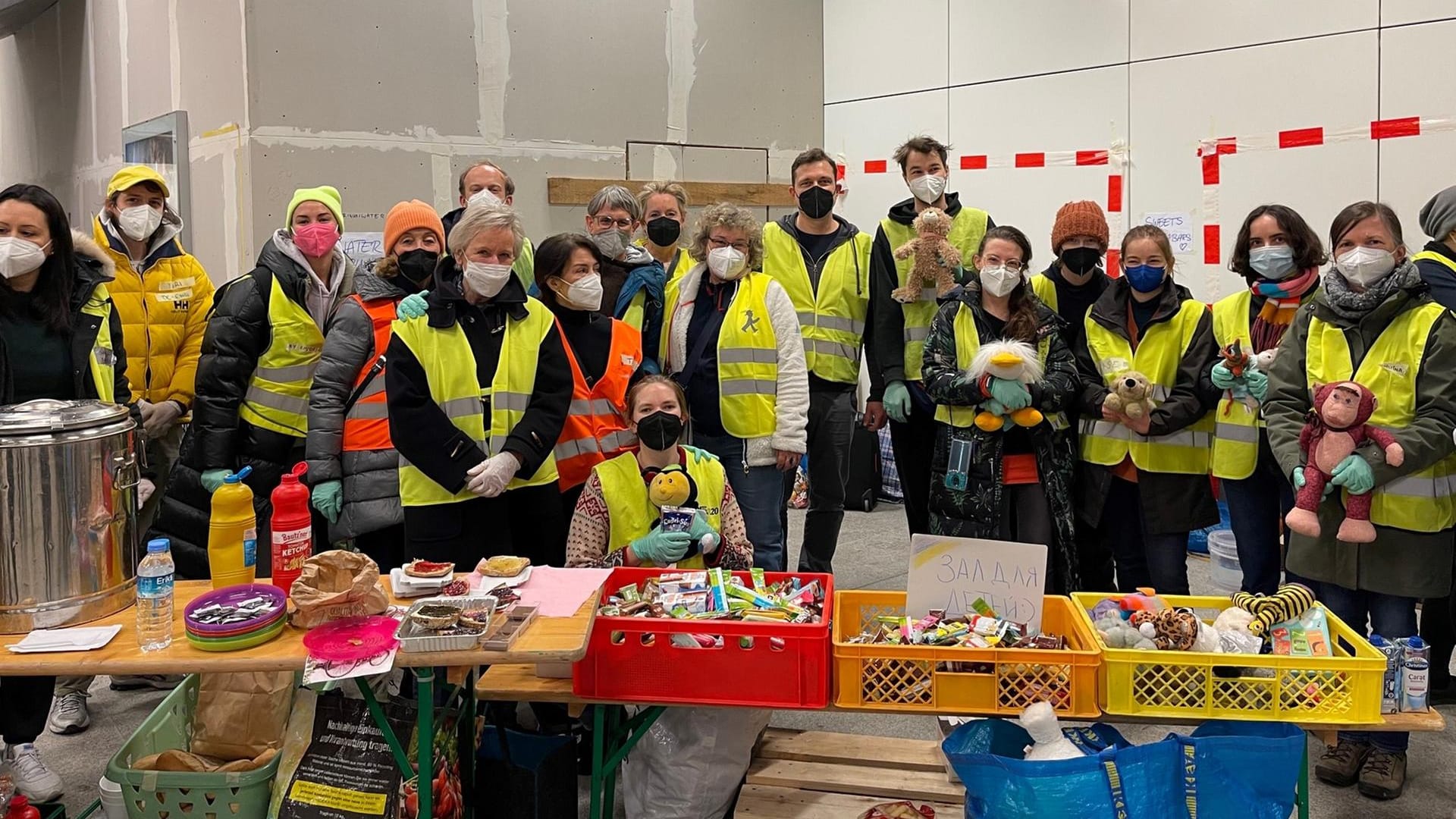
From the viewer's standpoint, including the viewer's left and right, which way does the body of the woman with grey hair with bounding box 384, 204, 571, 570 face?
facing the viewer

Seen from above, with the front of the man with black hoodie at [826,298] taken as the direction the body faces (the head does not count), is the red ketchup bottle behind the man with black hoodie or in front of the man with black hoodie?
in front

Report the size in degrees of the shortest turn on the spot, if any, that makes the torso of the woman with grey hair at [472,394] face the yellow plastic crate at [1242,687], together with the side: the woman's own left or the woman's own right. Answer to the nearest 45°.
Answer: approximately 45° to the woman's own left

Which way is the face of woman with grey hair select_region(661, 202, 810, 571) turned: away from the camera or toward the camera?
toward the camera

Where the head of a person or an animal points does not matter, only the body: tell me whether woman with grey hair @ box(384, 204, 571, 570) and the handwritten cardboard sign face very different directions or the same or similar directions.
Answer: same or similar directions

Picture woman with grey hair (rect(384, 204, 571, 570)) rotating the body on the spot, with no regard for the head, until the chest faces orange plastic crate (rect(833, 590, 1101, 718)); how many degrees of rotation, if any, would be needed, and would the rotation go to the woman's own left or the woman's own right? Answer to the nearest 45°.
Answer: approximately 45° to the woman's own left

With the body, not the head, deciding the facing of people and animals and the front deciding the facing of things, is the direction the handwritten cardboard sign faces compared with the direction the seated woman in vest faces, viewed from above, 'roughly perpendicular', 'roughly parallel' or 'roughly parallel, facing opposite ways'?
roughly parallel

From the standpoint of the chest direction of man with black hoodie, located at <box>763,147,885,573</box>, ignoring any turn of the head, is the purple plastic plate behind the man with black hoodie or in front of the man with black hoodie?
in front

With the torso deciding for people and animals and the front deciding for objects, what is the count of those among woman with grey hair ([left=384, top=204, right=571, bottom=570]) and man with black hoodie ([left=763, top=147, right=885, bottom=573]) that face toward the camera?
2

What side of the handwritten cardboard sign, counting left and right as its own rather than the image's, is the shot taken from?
front
